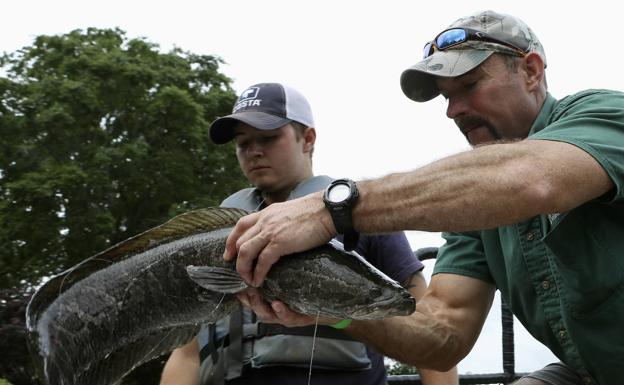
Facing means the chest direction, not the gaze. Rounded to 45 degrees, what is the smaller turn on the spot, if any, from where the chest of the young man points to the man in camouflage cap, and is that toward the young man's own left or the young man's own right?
approximately 90° to the young man's own left

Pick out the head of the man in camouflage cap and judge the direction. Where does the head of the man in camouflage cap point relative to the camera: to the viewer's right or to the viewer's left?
to the viewer's left

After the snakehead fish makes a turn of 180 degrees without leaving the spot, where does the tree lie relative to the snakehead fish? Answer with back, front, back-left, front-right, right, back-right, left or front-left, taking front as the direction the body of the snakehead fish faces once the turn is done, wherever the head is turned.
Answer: right

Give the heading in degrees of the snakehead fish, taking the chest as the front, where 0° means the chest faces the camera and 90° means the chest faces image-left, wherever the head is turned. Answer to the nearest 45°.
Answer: approximately 270°

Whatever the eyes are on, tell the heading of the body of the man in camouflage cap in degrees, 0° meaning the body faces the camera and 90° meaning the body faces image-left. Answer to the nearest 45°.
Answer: approximately 45°

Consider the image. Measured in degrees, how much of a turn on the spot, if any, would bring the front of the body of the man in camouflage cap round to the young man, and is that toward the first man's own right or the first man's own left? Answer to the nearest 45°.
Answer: approximately 90° to the first man's own right

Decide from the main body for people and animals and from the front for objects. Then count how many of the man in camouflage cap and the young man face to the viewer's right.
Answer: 0

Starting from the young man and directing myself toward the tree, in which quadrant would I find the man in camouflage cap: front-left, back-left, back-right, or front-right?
back-right
